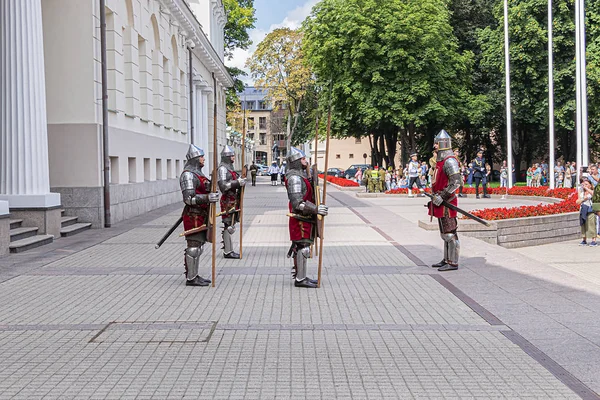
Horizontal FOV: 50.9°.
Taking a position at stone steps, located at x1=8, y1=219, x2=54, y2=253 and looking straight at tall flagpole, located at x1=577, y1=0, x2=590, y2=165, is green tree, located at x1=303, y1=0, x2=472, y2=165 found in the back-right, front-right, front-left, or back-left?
front-left

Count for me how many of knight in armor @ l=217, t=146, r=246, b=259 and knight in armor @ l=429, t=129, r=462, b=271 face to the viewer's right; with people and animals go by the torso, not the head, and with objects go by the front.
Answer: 1

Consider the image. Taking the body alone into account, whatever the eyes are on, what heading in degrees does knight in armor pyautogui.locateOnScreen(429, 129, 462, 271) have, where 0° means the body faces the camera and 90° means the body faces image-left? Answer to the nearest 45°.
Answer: approximately 90°

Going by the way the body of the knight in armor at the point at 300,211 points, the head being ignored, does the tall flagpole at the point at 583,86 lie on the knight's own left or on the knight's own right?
on the knight's own left

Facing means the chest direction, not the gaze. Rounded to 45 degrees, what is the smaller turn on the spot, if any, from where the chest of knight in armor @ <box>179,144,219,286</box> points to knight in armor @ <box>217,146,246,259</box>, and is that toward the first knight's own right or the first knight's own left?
approximately 90° to the first knight's own left

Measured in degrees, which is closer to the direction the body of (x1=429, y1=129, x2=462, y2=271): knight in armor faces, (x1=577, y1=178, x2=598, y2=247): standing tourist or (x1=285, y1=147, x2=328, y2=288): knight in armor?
the knight in armor

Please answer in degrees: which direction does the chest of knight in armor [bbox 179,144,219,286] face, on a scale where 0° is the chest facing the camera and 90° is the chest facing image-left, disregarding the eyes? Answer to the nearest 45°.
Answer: approximately 270°

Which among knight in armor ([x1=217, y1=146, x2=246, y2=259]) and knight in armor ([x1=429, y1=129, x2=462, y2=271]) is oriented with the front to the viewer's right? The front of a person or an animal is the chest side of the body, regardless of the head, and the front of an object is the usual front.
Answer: knight in armor ([x1=217, y1=146, x2=246, y2=259])

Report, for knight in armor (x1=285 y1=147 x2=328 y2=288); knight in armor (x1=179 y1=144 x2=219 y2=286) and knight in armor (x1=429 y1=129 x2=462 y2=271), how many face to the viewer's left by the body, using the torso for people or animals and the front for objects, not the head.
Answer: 1

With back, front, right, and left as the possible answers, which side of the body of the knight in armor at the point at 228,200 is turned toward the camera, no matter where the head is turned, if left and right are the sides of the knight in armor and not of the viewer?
right

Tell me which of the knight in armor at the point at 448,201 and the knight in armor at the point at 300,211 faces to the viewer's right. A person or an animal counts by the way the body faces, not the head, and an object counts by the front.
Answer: the knight in armor at the point at 300,211

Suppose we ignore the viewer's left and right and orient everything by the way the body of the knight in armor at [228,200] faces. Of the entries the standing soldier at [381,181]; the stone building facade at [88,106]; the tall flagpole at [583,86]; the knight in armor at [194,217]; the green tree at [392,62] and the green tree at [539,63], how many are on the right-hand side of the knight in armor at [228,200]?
1

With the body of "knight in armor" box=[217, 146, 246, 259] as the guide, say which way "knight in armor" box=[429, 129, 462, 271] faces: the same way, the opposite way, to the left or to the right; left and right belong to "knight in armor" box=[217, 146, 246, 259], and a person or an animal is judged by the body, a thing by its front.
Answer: the opposite way

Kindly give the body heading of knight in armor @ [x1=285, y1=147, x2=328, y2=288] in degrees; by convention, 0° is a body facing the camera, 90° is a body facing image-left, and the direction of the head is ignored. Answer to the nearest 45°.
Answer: approximately 270°
